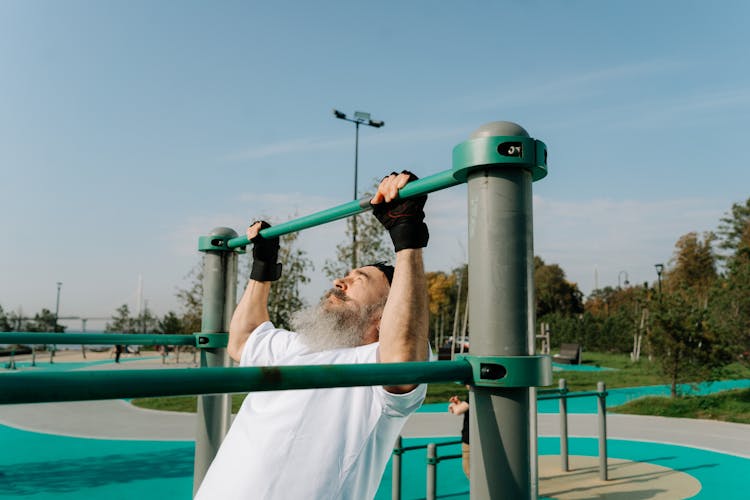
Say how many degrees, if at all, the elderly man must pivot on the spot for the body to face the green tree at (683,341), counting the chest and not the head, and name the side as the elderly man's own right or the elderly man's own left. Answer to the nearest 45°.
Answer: approximately 180°

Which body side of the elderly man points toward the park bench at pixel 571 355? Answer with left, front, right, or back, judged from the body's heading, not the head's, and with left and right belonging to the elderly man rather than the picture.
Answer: back

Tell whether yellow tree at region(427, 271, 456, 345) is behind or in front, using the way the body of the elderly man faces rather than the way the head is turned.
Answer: behind

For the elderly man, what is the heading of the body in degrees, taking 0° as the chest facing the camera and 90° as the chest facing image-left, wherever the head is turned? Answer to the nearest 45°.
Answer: approximately 45°

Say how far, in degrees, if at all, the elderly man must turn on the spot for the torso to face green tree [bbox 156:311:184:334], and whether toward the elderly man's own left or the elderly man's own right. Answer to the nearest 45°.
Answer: approximately 135° to the elderly man's own right
